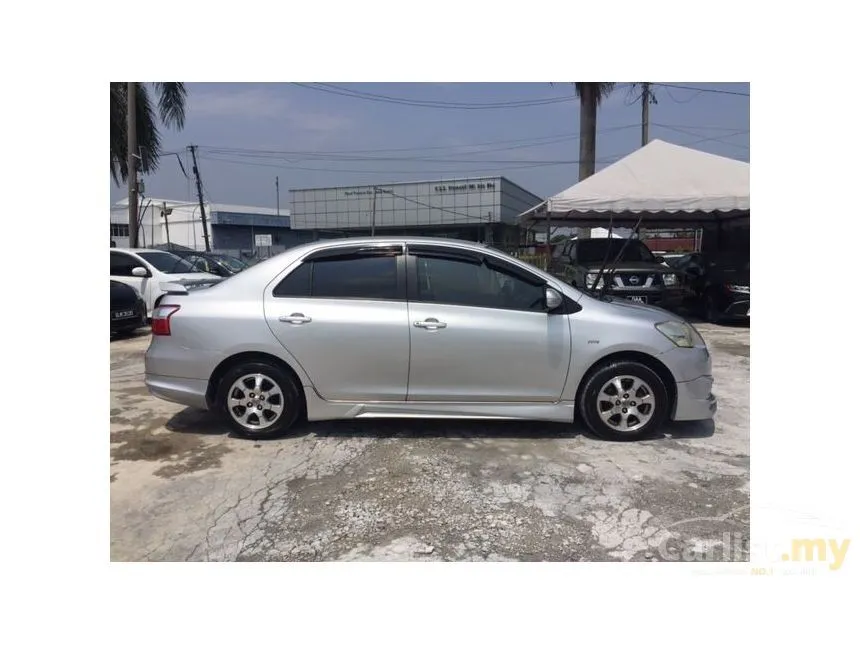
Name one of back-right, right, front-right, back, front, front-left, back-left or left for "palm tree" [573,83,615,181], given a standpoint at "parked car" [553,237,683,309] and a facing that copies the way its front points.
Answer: back-left

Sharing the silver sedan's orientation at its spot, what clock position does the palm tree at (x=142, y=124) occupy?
The palm tree is roughly at 8 o'clock from the silver sedan.

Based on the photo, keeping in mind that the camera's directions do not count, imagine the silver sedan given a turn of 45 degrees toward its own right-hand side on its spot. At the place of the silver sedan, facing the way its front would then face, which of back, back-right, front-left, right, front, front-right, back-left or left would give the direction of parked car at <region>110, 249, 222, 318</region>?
back

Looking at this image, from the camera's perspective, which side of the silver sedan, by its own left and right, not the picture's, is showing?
right

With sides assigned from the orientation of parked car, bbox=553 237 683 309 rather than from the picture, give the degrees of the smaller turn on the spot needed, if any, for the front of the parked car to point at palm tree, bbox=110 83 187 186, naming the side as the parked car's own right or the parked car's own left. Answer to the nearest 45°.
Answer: approximately 135° to the parked car's own right

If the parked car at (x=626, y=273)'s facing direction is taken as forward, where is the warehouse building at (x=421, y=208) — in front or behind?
behind

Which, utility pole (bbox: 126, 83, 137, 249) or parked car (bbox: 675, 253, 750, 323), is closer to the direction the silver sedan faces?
the parked car

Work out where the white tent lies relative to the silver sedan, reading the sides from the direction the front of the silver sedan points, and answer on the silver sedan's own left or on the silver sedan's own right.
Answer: on the silver sedan's own left

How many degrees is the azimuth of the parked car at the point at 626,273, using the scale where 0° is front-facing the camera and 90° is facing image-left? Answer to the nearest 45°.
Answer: approximately 315°

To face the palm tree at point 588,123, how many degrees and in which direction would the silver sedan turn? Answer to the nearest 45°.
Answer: approximately 90° to its left

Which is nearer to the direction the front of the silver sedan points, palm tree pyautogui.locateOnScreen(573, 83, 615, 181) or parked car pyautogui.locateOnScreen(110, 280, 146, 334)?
the palm tree
